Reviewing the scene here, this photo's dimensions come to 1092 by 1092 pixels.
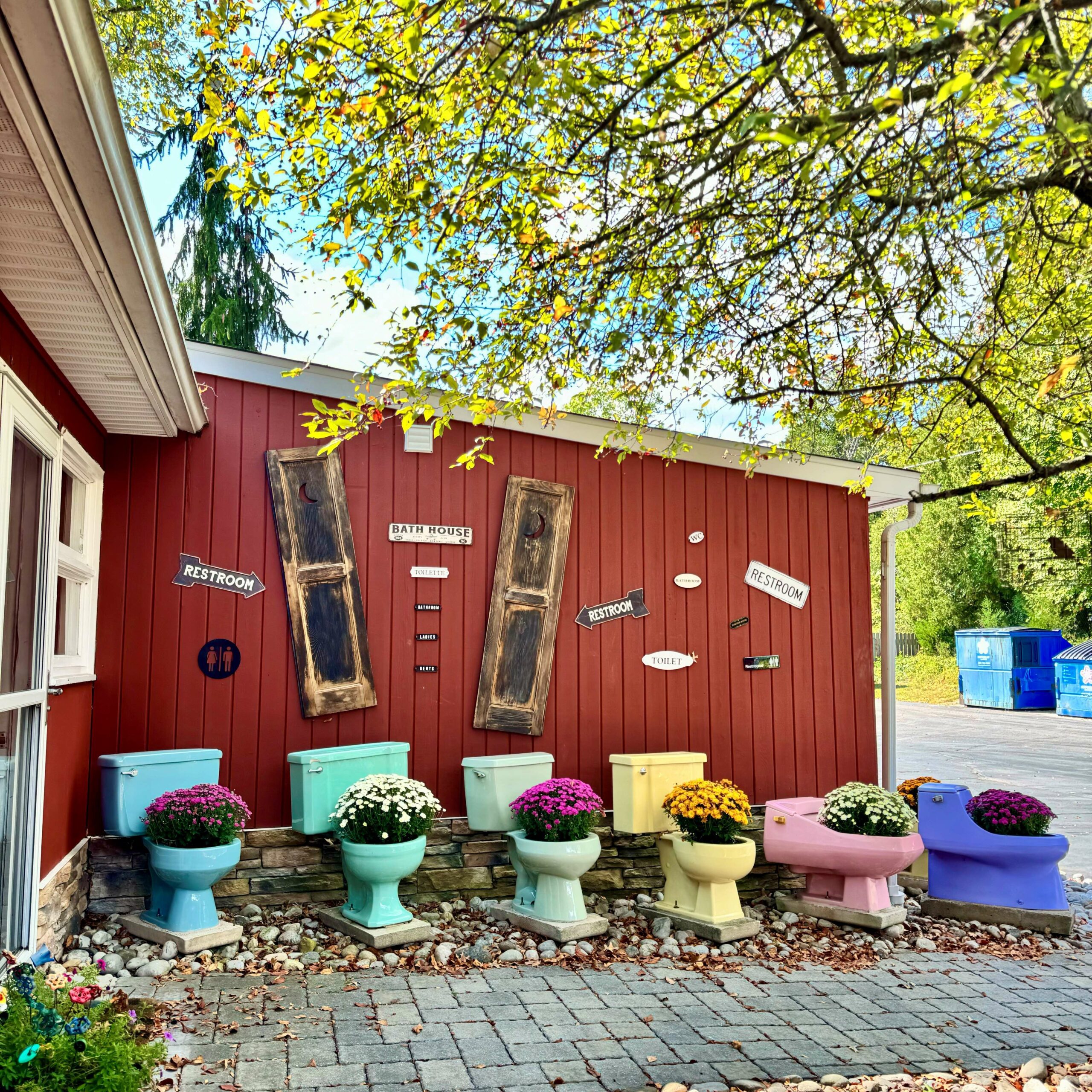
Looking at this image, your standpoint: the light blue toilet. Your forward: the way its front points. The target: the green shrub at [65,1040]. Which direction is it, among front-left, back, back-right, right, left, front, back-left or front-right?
front-right

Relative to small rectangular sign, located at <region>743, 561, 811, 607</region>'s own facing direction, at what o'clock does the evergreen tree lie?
The evergreen tree is roughly at 4 o'clock from the small rectangular sign.

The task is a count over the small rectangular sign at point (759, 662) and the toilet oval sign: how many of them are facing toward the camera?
2

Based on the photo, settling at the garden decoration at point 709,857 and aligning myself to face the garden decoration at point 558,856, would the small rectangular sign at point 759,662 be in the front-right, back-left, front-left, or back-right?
back-right

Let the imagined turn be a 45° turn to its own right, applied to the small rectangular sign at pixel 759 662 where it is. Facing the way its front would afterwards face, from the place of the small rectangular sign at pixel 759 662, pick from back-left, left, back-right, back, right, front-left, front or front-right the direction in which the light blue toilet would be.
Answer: front

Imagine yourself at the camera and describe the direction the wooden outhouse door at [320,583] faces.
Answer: facing the viewer

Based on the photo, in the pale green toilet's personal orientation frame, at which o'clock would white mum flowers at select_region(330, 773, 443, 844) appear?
The white mum flowers is roughly at 3 o'clock from the pale green toilet.

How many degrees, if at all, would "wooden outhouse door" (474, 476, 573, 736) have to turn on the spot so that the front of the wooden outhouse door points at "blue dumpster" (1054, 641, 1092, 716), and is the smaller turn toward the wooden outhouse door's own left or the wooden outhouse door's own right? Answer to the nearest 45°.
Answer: approximately 135° to the wooden outhouse door's own left

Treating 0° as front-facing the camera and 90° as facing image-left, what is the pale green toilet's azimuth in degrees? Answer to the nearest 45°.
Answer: approximately 315°

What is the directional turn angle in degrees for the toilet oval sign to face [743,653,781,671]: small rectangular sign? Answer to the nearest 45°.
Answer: approximately 135° to its left

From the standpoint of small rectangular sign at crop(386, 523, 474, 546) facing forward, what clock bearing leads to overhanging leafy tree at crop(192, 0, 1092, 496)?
The overhanging leafy tree is roughly at 11 o'clock from the small rectangular sign.

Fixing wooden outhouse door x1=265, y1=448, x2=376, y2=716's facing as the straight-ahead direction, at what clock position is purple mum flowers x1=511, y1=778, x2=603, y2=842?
The purple mum flowers is roughly at 10 o'clock from the wooden outhouse door.

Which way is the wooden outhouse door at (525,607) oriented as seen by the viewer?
toward the camera

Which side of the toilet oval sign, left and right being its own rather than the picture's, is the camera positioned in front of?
front

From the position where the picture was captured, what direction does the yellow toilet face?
facing the viewer and to the right of the viewer
